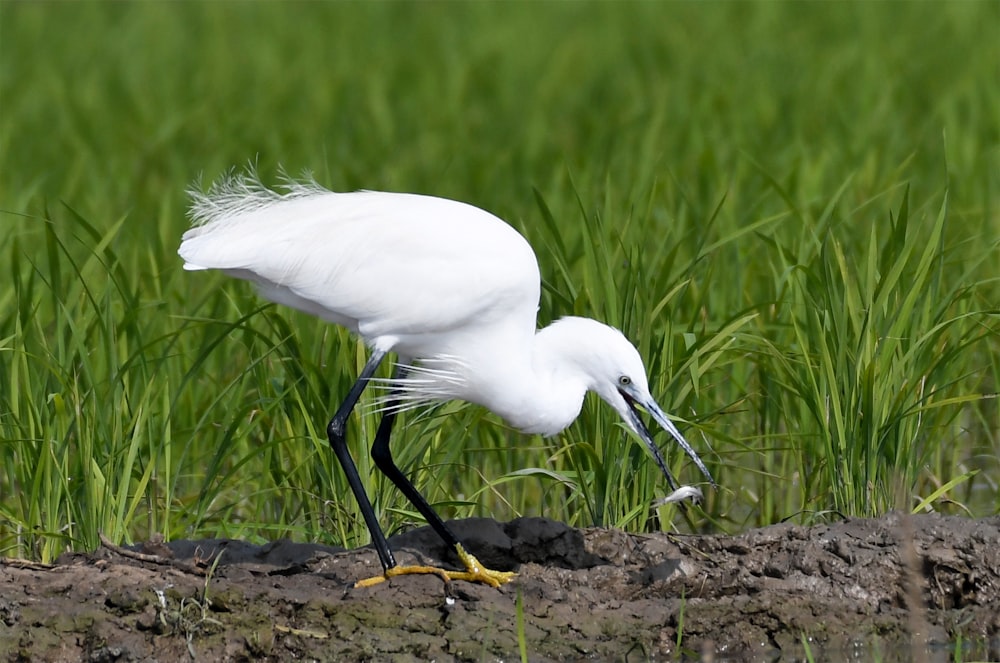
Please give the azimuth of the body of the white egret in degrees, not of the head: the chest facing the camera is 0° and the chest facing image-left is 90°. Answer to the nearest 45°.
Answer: approximately 270°
